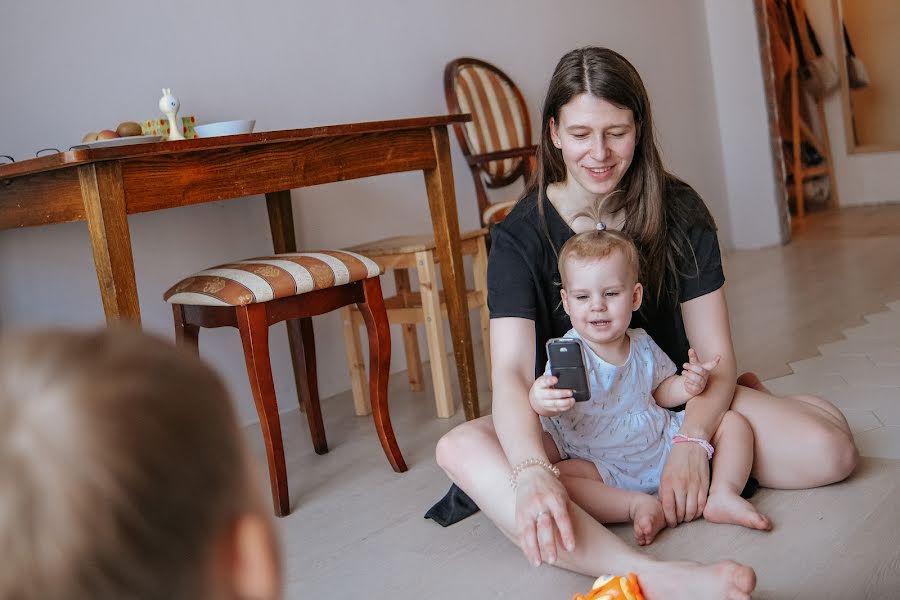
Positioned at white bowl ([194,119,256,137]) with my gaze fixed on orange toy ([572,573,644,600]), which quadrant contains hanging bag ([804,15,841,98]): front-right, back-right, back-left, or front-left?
back-left

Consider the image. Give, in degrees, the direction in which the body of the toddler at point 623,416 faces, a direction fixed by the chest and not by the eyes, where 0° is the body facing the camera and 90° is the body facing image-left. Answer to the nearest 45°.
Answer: approximately 0°

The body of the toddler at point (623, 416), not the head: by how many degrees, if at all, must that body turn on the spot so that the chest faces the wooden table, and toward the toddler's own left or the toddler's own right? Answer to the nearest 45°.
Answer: approximately 90° to the toddler's own right

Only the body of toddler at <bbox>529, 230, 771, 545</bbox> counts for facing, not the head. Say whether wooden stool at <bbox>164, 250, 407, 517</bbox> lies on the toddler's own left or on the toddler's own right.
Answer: on the toddler's own right

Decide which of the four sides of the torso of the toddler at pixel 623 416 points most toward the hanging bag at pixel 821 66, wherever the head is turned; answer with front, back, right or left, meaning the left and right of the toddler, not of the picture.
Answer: back

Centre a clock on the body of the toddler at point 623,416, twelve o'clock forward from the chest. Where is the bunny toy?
The bunny toy is roughly at 4 o'clock from the toddler.

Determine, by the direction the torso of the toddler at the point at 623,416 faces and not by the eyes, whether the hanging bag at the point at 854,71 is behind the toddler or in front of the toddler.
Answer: behind
